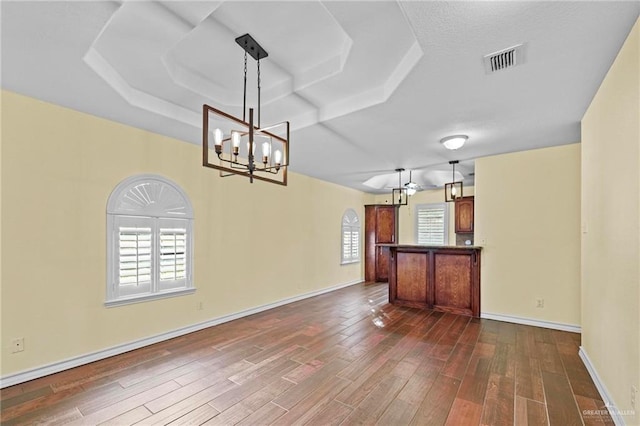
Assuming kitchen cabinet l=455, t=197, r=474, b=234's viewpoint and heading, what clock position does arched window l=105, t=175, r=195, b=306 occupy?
The arched window is roughly at 1 o'clock from the kitchen cabinet.

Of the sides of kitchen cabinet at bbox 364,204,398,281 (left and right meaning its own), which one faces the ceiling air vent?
front

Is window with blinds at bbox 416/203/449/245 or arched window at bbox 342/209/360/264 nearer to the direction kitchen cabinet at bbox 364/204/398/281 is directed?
the arched window

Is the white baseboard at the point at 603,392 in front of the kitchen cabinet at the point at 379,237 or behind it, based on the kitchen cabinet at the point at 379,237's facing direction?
in front

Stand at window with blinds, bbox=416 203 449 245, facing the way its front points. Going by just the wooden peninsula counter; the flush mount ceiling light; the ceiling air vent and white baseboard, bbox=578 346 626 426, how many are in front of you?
4

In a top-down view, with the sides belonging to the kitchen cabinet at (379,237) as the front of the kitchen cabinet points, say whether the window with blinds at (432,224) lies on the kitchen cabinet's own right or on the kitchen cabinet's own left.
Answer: on the kitchen cabinet's own left

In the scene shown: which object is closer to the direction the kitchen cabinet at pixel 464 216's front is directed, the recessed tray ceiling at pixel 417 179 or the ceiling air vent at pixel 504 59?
the ceiling air vent

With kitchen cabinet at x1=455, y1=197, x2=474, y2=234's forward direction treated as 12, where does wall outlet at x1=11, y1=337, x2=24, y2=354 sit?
The wall outlet is roughly at 1 o'clock from the kitchen cabinet.

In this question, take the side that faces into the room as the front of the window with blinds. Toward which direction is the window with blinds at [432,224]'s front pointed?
toward the camera

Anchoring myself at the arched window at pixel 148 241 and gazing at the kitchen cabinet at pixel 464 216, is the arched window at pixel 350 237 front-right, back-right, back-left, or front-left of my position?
front-left

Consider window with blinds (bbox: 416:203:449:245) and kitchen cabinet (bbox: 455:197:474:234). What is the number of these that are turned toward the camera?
2

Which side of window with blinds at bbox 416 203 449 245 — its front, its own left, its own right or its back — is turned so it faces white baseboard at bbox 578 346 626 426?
front

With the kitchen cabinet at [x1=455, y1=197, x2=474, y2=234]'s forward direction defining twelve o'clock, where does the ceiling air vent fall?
The ceiling air vent is roughly at 12 o'clock from the kitchen cabinet.

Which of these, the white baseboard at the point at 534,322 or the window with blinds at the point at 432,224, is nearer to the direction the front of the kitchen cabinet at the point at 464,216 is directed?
the white baseboard

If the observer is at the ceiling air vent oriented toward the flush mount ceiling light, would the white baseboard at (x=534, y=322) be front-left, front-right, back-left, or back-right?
front-right

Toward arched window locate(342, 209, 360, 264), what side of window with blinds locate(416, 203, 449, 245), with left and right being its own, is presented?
right

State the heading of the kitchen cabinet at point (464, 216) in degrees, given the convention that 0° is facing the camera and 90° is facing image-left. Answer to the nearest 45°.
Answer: approximately 0°

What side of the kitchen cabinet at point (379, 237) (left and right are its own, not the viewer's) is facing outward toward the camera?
front
